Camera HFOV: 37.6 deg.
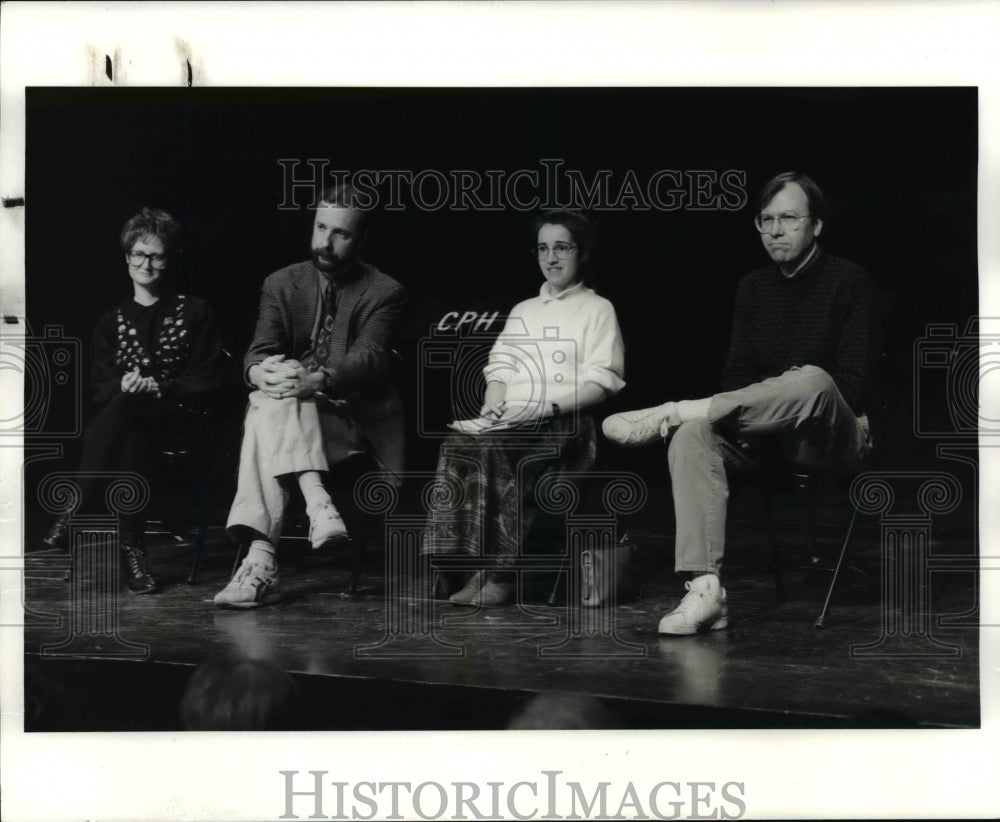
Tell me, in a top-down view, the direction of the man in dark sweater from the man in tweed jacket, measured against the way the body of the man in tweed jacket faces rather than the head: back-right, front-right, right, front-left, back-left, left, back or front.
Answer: back-left

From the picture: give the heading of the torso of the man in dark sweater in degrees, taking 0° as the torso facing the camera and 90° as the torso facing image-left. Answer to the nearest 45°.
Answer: approximately 45°

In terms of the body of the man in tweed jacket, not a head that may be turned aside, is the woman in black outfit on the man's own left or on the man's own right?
on the man's own right

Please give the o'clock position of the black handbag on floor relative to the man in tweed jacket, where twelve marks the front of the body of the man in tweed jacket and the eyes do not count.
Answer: The black handbag on floor is roughly at 8 o'clock from the man in tweed jacket.

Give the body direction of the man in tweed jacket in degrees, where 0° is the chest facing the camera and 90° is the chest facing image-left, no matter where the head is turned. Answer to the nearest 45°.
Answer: approximately 45°

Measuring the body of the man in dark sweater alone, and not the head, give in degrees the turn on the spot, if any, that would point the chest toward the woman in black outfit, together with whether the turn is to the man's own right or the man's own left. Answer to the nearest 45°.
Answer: approximately 45° to the man's own right

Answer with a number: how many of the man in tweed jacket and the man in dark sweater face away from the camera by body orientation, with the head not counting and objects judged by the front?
0
